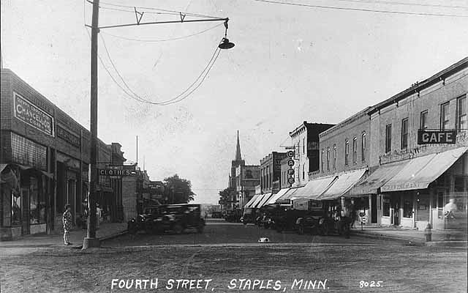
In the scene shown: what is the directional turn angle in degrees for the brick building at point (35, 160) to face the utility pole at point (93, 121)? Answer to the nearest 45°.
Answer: approximately 45° to its right

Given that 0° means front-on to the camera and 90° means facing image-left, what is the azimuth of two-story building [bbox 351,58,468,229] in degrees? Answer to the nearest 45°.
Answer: approximately 45°
